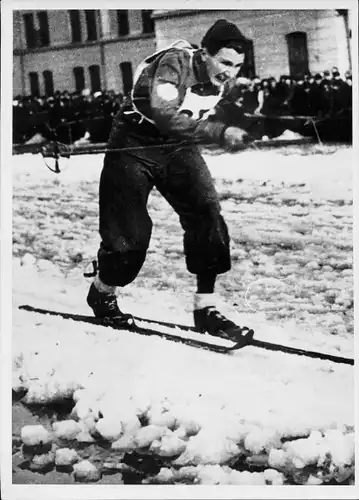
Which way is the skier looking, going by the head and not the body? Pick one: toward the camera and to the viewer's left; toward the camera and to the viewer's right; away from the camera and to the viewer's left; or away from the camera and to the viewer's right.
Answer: toward the camera and to the viewer's right

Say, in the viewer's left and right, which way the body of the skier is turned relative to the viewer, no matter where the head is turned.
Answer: facing the viewer and to the right of the viewer
